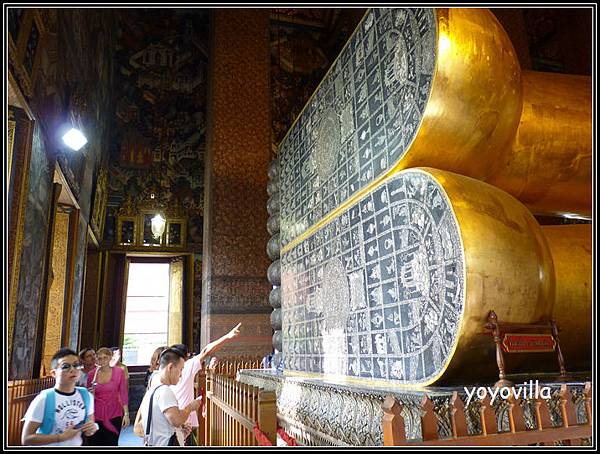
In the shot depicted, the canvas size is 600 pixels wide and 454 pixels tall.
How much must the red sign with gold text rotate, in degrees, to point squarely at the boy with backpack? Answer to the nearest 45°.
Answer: approximately 45° to its right

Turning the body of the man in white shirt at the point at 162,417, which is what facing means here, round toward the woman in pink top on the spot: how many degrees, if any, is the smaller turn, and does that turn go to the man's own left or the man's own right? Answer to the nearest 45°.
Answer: approximately 90° to the man's own left

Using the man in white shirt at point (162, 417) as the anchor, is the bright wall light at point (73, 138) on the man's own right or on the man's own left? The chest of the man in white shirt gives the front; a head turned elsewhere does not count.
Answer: on the man's own left

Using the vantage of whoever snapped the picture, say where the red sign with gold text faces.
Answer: facing the viewer

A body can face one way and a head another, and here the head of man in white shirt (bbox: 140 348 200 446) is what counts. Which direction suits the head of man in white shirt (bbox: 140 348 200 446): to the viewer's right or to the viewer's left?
to the viewer's right

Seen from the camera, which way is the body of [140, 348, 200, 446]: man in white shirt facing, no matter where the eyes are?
to the viewer's right

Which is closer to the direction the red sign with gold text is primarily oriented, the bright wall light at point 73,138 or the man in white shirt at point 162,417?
the man in white shirt

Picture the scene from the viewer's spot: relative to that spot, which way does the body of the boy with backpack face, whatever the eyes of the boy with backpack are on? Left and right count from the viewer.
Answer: facing the viewer and to the right of the viewer

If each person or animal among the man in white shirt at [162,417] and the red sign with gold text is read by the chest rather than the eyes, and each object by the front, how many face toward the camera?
1

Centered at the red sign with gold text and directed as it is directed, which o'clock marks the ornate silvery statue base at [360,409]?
The ornate silvery statue base is roughly at 3 o'clock from the red sign with gold text.

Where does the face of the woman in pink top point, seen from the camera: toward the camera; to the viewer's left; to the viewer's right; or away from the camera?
toward the camera

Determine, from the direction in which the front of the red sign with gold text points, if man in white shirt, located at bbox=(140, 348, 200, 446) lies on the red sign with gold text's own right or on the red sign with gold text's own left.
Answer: on the red sign with gold text's own right

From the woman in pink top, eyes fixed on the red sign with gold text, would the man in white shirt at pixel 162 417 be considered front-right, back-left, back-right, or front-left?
front-right

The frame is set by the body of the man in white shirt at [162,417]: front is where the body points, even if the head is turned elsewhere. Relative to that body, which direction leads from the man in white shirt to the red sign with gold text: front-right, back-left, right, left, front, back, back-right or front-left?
front

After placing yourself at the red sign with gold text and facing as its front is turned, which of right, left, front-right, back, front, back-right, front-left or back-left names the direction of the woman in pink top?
right

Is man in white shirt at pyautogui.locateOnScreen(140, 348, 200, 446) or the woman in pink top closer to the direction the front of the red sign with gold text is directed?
the man in white shirt
